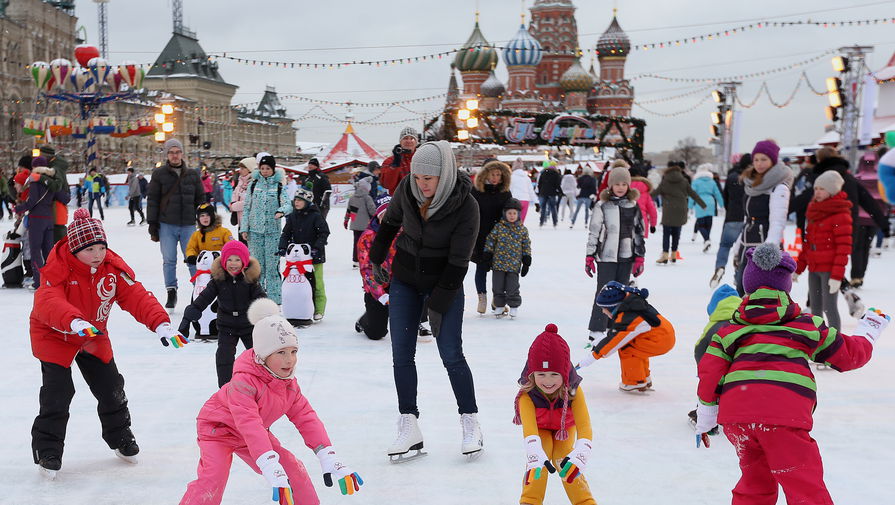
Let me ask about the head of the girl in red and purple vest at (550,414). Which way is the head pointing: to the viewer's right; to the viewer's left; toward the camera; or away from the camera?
toward the camera

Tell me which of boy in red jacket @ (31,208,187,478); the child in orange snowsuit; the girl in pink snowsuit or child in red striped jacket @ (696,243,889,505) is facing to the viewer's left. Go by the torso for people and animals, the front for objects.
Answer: the child in orange snowsuit

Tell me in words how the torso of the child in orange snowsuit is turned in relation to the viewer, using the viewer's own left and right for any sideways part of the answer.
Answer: facing to the left of the viewer

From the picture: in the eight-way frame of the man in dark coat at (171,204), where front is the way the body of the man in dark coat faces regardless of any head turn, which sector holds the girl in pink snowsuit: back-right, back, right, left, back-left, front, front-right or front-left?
front

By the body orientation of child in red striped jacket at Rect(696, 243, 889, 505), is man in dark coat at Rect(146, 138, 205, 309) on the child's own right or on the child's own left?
on the child's own left

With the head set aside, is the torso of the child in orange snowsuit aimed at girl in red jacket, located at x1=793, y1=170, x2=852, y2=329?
no

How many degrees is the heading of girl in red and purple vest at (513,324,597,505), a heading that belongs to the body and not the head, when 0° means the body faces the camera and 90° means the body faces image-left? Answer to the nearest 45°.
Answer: approximately 0°

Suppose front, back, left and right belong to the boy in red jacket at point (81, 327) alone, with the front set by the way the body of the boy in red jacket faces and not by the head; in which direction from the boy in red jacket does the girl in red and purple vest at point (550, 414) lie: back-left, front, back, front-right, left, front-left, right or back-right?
front

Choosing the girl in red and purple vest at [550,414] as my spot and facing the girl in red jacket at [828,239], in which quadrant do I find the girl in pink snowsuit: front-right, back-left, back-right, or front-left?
back-left

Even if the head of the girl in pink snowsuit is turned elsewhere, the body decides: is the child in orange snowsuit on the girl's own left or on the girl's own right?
on the girl's own left

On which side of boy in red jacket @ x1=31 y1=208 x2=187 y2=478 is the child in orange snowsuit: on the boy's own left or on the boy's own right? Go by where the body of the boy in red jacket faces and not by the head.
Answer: on the boy's own left

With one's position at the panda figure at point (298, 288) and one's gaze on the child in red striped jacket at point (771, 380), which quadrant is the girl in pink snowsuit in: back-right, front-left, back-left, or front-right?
front-right

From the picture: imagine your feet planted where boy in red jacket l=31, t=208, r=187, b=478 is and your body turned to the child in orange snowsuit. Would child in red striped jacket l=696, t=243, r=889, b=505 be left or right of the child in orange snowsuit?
right

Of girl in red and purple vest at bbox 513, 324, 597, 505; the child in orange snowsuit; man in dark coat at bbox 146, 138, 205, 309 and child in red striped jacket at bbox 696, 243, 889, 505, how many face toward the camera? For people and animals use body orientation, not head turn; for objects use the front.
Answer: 2

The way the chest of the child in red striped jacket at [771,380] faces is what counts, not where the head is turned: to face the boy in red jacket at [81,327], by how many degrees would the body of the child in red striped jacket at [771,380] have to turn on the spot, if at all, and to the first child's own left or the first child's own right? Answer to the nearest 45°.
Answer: approximately 90° to the first child's own left

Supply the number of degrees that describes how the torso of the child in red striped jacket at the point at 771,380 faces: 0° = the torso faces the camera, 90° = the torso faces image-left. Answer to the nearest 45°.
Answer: approximately 180°

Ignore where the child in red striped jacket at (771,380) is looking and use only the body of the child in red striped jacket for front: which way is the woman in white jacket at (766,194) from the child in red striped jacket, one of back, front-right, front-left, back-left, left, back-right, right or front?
front

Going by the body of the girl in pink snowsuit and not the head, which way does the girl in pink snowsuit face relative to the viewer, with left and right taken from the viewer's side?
facing the viewer and to the right of the viewer
